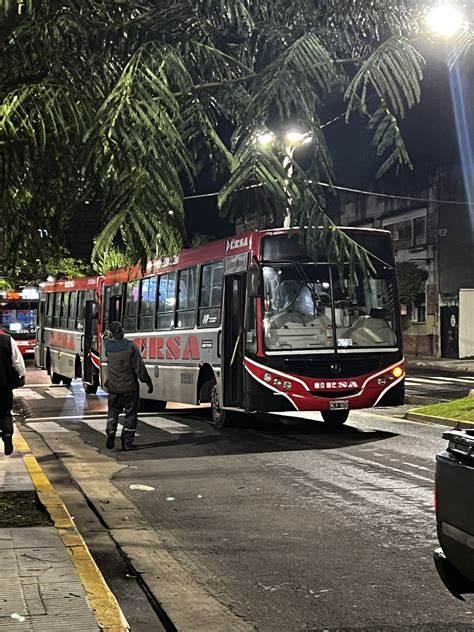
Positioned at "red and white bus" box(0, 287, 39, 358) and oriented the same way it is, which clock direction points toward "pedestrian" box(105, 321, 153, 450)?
The pedestrian is roughly at 12 o'clock from the red and white bus.

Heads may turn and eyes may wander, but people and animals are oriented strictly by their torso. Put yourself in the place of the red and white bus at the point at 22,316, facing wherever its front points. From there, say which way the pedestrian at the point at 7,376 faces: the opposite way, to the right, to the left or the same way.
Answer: the opposite way

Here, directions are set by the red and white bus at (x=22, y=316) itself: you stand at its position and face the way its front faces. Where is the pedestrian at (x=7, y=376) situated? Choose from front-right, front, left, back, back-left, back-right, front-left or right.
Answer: front

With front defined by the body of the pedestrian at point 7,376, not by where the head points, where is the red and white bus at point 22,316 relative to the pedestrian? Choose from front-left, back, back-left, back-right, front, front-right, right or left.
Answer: front

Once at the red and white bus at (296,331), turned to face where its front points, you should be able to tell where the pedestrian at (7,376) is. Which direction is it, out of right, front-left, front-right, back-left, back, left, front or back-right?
right

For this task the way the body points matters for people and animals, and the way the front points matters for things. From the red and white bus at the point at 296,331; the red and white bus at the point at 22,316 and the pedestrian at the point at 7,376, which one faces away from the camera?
the pedestrian

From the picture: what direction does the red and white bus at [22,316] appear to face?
toward the camera

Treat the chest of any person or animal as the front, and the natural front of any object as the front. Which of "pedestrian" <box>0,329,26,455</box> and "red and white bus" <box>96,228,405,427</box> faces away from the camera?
the pedestrian

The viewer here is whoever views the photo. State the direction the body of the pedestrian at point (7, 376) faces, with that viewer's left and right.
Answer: facing away from the viewer

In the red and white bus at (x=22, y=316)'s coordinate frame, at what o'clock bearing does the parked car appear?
The parked car is roughly at 12 o'clock from the red and white bus.

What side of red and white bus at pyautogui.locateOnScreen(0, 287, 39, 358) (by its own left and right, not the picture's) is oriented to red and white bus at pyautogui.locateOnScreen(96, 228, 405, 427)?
front

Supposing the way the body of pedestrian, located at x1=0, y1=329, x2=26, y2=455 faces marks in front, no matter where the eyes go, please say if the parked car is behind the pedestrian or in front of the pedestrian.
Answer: behind

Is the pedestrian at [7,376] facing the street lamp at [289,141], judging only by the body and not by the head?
no

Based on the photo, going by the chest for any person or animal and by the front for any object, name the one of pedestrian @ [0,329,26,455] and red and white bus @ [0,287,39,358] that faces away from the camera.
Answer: the pedestrian

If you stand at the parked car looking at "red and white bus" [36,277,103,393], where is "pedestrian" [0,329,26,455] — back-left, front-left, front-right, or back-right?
front-left
